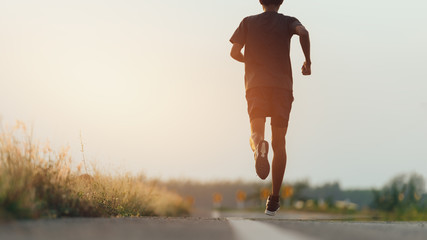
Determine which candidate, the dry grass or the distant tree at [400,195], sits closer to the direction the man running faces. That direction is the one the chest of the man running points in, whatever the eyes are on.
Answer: the distant tree

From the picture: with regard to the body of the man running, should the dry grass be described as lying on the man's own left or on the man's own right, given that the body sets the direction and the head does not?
on the man's own left

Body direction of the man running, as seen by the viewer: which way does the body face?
away from the camera
